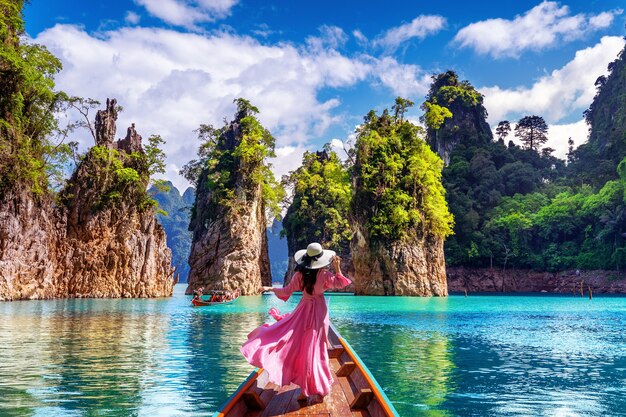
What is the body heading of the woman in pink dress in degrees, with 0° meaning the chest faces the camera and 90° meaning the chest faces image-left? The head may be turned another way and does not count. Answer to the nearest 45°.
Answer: approximately 180°

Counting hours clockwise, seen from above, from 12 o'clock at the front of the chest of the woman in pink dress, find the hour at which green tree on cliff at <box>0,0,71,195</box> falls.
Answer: The green tree on cliff is roughly at 11 o'clock from the woman in pink dress.

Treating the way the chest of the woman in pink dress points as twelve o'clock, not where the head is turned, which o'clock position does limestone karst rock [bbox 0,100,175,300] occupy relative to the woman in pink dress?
The limestone karst rock is roughly at 11 o'clock from the woman in pink dress.

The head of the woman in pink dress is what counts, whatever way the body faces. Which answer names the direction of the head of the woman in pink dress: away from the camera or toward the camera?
away from the camera

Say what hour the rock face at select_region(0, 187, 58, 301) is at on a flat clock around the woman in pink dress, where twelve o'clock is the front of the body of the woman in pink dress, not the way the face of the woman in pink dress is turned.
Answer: The rock face is roughly at 11 o'clock from the woman in pink dress.
